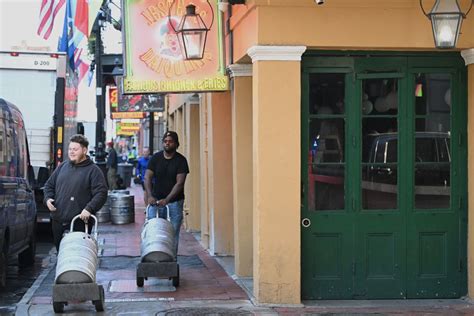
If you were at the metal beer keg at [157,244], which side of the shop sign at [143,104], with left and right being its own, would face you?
front

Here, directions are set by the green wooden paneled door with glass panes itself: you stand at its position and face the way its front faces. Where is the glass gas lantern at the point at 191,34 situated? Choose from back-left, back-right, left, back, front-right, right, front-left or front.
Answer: right

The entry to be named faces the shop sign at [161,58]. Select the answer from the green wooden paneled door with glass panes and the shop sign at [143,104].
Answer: the shop sign at [143,104]

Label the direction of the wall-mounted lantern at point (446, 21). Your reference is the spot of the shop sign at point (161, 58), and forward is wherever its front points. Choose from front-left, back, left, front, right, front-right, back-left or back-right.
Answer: front-left

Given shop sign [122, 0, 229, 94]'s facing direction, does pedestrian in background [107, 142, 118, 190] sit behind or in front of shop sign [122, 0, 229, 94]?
behind

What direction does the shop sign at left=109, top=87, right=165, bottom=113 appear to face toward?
toward the camera

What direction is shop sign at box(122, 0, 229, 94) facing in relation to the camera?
toward the camera

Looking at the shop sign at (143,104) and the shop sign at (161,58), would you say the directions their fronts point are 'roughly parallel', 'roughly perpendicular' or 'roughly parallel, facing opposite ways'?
roughly parallel
